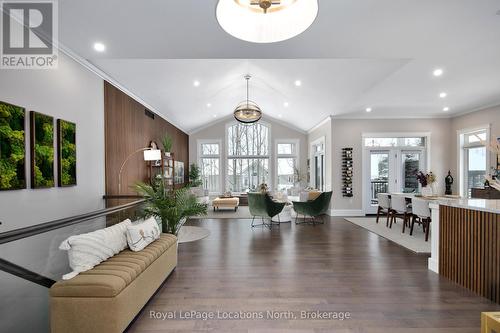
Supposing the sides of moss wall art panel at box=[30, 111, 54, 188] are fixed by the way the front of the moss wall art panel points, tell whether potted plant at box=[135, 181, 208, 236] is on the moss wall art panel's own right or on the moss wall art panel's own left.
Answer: on the moss wall art panel's own left

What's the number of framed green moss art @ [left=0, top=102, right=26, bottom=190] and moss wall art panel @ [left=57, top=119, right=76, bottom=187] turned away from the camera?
0

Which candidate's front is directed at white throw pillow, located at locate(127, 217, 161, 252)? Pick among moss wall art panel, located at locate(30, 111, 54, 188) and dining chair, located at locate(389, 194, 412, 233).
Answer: the moss wall art panel

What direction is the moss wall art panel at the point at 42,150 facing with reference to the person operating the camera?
facing the viewer and to the right of the viewer

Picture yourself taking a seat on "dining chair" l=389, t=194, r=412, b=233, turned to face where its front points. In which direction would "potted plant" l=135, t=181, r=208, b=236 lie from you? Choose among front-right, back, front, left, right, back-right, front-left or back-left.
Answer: back

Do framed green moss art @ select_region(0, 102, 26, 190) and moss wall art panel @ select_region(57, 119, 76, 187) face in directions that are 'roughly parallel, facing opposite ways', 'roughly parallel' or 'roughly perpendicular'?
roughly parallel

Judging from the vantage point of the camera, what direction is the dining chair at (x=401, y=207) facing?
facing away from the viewer and to the right of the viewer

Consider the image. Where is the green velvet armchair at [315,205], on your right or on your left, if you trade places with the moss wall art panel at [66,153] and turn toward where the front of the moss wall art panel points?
on your left

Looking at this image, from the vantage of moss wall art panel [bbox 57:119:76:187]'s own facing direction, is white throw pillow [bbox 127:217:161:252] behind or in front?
in front
